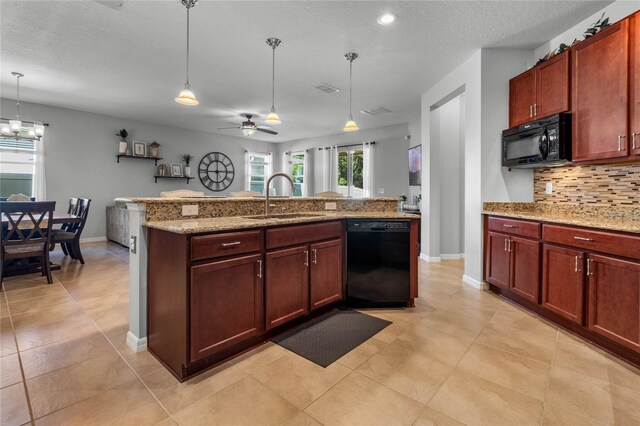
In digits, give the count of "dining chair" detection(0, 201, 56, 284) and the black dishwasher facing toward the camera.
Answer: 1

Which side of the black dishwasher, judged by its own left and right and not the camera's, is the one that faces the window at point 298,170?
back

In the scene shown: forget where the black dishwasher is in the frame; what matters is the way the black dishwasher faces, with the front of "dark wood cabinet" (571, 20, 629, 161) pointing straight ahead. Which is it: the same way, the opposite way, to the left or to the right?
to the left

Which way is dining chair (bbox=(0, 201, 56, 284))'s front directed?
away from the camera

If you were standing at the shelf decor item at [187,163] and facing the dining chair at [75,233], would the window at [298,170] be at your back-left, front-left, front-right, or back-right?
back-left

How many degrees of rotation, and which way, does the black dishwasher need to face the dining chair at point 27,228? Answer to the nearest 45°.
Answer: approximately 90° to its right
